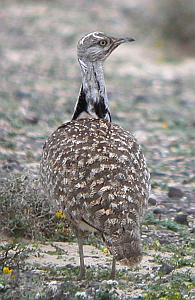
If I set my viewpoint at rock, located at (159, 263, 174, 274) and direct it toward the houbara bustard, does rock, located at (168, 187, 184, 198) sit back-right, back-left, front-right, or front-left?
back-right

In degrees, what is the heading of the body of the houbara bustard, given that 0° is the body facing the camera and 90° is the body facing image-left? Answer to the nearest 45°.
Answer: approximately 135°

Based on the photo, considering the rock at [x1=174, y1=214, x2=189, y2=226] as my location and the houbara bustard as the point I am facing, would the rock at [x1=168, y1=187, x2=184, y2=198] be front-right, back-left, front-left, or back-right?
back-right

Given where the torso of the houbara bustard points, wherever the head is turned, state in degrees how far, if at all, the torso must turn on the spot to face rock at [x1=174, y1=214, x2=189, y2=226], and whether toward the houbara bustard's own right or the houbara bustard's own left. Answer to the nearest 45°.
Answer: approximately 90° to the houbara bustard's own right

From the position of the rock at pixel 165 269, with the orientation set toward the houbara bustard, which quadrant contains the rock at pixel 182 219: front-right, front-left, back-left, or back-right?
back-right

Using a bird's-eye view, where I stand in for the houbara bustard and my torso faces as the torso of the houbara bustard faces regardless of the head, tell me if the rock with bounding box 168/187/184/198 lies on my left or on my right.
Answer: on my right
